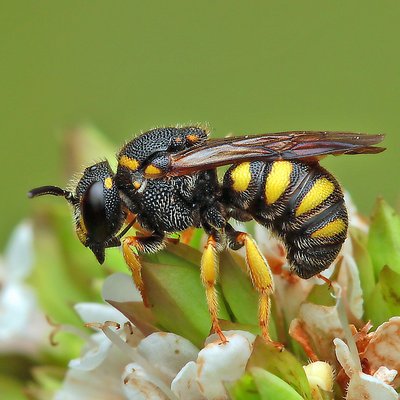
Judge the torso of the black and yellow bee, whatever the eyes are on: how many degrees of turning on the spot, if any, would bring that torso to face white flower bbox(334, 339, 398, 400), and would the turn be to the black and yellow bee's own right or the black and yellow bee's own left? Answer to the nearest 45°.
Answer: approximately 135° to the black and yellow bee's own left

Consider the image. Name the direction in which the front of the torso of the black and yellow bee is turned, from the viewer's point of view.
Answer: to the viewer's left
